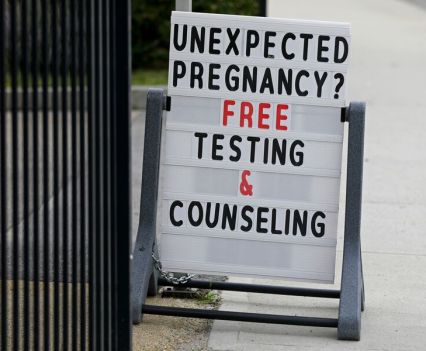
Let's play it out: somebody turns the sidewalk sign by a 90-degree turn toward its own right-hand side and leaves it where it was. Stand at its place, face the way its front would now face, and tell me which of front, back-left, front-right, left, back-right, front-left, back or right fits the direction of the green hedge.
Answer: right

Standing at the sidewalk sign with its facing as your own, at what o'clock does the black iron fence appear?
The black iron fence is roughly at 1 o'clock from the sidewalk sign.

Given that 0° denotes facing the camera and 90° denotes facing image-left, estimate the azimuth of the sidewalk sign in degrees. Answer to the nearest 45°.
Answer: approximately 0°
